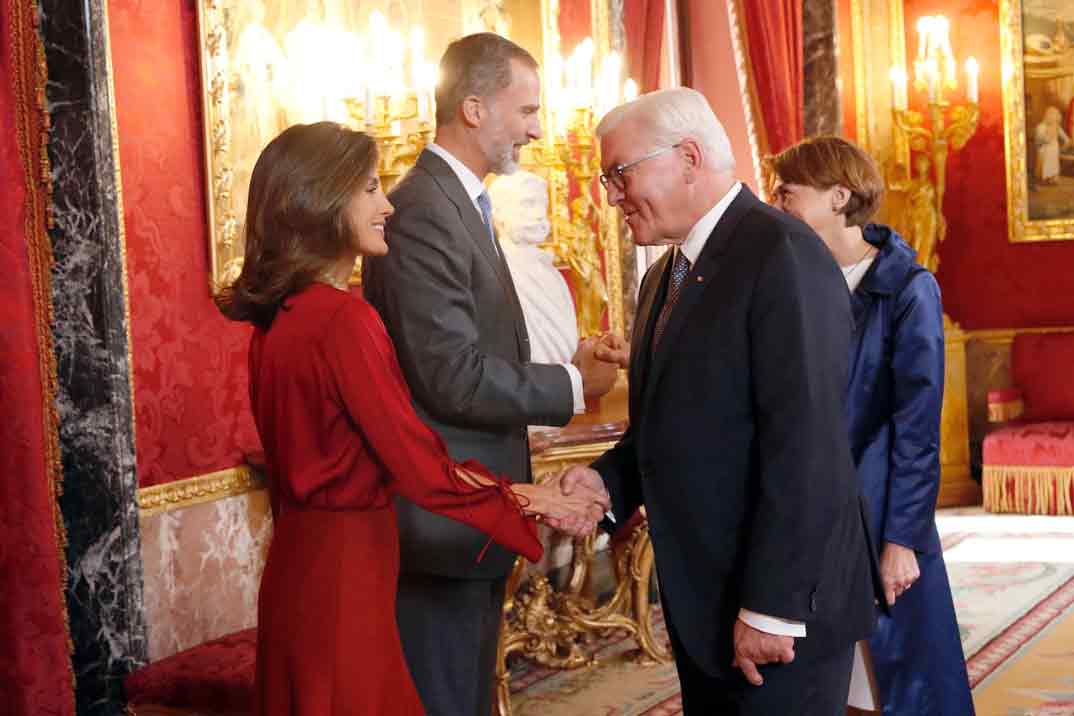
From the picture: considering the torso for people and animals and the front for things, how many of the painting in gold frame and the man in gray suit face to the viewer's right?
1

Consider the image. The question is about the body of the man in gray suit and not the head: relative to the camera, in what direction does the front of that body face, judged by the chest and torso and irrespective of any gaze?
to the viewer's right

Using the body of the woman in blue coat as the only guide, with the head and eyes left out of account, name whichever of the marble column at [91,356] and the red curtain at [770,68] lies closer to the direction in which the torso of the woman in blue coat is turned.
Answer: the marble column

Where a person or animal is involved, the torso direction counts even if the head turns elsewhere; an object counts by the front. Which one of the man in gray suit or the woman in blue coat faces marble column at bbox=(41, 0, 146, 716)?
the woman in blue coat

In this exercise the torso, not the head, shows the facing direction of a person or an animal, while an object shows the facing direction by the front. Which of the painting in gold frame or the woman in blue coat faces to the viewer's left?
the woman in blue coat

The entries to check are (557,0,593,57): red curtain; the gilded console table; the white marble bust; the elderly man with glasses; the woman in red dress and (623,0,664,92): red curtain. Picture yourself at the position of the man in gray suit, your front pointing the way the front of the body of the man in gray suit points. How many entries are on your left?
4

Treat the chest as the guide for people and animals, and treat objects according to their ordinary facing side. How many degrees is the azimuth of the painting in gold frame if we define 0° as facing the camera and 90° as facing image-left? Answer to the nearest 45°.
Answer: approximately 0°

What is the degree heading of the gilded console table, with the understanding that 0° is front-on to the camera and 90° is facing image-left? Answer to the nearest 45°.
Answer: approximately 315°

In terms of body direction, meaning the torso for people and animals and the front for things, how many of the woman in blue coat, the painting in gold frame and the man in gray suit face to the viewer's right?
1

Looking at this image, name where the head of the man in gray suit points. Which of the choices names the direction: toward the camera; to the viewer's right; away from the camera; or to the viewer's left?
to the viewer's right

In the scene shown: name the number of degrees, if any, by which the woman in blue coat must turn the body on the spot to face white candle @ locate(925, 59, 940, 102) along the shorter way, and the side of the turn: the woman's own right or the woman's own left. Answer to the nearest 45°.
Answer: approximately 90° to the woman's own right
